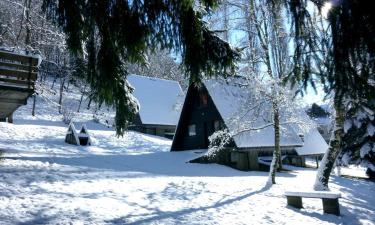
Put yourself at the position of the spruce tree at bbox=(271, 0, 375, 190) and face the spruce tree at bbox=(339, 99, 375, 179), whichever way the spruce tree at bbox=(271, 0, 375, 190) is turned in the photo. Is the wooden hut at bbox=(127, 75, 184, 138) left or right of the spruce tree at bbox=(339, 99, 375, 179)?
left

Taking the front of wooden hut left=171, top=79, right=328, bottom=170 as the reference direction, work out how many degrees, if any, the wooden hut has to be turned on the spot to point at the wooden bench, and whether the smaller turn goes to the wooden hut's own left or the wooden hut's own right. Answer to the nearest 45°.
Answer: approximately 45° to the wooden hut's own left

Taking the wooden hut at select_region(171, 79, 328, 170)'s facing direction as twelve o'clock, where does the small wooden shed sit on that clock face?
The small wooden shed is roughly at 1 o'clock from the wooden hut.

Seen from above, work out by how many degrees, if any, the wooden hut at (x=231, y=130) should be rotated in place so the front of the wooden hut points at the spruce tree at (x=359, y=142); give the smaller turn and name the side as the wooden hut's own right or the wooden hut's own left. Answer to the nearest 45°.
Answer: approximately 135° to the wooden hut's own left

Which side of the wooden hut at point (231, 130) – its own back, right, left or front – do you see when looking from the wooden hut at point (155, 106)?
right

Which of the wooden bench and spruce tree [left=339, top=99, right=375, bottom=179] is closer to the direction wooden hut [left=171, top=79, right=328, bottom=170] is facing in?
the wooden bench

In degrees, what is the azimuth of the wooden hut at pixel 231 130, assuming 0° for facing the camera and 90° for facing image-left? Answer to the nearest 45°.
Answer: approximately 45°

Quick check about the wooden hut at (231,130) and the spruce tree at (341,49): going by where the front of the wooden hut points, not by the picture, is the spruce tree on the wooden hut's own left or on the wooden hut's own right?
on the wooden hut's own left
